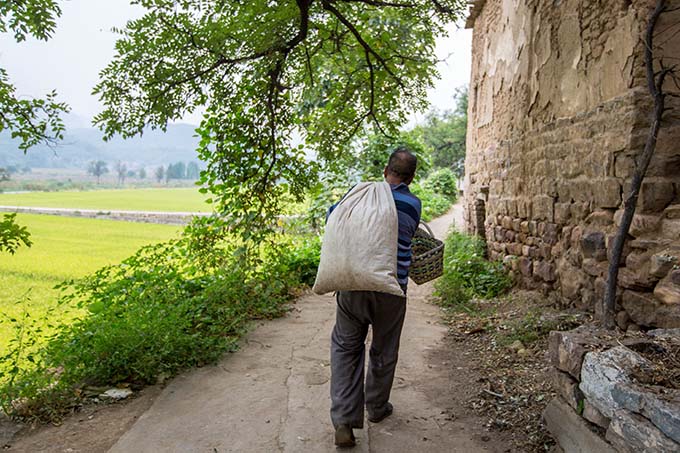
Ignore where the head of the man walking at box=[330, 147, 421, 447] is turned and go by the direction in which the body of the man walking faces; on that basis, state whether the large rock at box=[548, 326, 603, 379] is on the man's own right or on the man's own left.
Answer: on the man's own right

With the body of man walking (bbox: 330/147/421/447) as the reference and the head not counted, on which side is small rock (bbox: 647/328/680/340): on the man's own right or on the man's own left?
on the man's own right

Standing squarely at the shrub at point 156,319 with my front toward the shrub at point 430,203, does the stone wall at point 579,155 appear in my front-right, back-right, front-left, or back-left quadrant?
front-right

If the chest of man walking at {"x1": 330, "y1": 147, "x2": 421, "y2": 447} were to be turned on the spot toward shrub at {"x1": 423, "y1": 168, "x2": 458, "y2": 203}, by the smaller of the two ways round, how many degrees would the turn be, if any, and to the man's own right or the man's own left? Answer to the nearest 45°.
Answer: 0° — they already face it

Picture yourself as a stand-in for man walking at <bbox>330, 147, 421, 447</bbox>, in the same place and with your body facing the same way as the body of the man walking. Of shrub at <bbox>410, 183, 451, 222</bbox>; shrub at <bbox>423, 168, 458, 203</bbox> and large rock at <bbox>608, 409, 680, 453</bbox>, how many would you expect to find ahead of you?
2

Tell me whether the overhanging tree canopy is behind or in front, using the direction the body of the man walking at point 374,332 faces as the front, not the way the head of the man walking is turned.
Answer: in front

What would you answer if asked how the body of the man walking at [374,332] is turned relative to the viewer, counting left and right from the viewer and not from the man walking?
facing away from the viewer

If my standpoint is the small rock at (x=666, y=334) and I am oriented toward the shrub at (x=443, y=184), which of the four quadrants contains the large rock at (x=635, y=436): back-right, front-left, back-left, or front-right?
back-left

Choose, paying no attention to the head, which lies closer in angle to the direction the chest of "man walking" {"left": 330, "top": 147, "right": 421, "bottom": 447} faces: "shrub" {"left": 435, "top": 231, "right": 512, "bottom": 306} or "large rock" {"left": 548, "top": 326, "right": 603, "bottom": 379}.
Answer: the shrub

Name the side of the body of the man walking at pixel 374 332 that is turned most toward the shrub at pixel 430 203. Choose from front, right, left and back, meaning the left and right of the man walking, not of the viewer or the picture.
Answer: front
